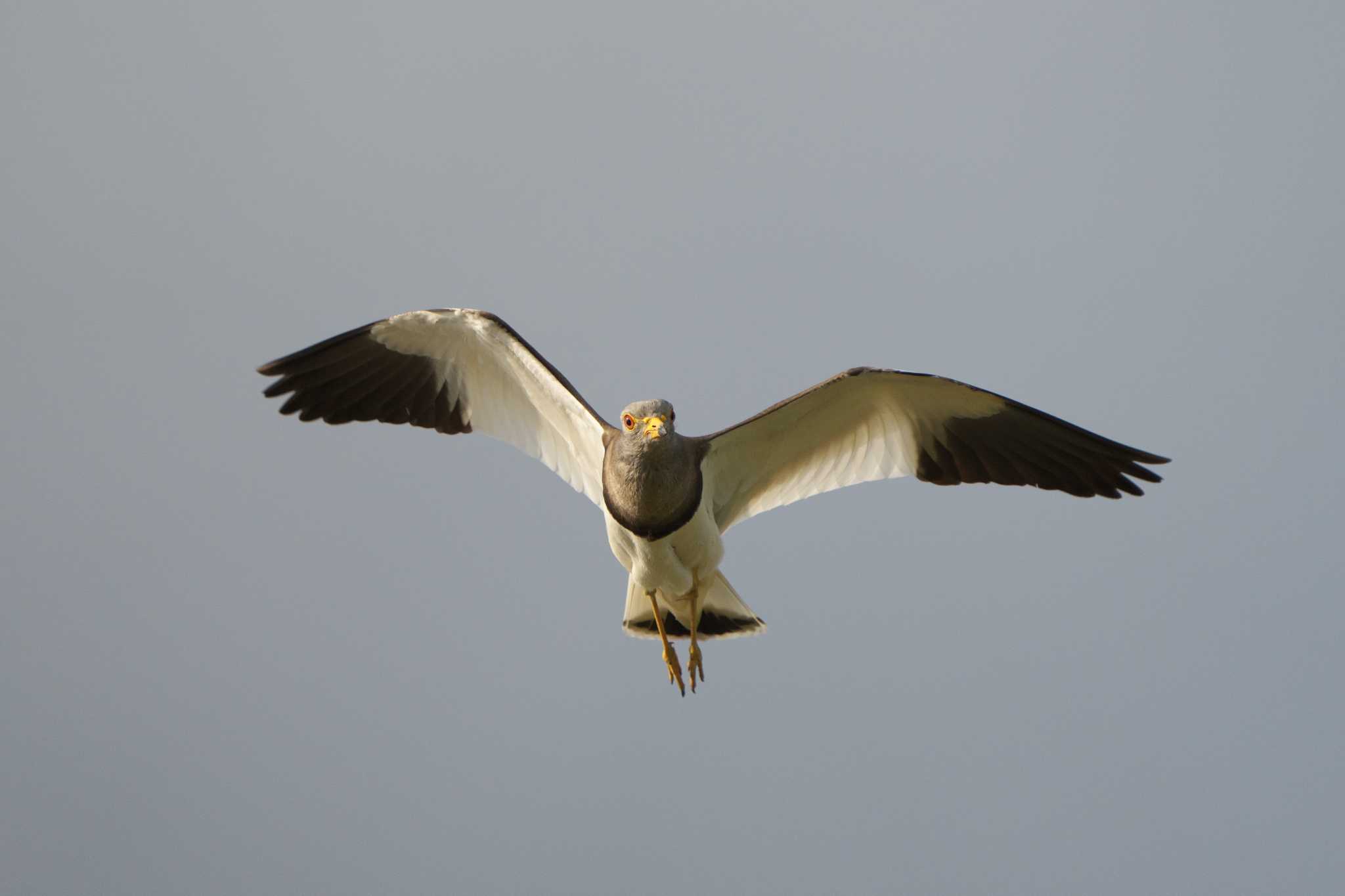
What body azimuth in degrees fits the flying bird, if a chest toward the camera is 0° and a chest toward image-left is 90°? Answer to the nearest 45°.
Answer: approximately 0°
